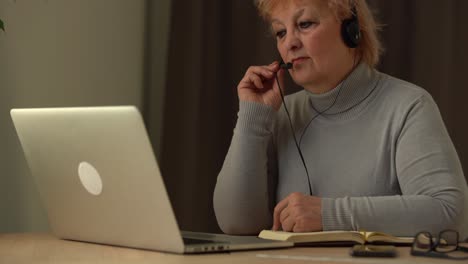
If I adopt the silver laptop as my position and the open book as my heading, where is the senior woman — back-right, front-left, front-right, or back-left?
front-left

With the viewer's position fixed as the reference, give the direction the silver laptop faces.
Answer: facing away from the viewer and to the right of the viewer

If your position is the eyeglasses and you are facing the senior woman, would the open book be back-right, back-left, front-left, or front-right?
front-left

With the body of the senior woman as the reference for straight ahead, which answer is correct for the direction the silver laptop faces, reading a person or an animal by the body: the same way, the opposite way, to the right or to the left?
the opposite way

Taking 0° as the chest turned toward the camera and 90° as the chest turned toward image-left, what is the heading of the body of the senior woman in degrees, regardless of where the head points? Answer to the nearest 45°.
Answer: approximately 45°

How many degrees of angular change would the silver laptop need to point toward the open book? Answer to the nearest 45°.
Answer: approximately 45° to its right

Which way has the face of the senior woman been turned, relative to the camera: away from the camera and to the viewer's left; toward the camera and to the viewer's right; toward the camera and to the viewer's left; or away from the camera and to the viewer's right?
toward the camera and to the viewer's left
